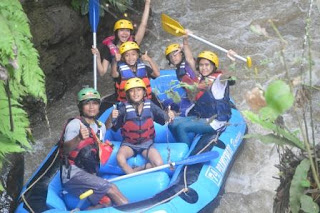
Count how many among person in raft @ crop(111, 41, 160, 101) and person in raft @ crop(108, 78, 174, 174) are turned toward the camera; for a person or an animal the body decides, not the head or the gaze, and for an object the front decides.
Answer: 2

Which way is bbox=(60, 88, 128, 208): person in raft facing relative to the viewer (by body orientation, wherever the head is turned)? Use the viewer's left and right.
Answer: facing the viewer and to the right of the viewer

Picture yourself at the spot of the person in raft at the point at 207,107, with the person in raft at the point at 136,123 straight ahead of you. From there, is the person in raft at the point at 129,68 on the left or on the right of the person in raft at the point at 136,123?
right

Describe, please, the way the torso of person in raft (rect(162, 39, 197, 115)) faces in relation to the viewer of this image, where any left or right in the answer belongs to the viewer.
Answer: facing the viewer and to the left of the viewer

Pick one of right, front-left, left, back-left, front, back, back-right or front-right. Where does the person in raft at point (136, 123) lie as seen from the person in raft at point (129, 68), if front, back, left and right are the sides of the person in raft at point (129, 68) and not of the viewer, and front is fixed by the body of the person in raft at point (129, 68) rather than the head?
front

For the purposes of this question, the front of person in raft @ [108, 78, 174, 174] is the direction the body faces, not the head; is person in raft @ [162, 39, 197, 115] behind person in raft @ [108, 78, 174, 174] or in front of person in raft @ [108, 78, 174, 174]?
behind

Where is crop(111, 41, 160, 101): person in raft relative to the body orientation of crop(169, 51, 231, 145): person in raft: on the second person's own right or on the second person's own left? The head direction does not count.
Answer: on the second person's own right

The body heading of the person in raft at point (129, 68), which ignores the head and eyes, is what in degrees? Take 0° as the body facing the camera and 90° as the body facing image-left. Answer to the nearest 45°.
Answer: approximately 0°

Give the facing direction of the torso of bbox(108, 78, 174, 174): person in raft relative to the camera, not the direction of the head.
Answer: toward the camera

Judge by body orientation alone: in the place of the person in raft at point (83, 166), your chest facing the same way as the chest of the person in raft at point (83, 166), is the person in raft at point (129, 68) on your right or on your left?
on your left
